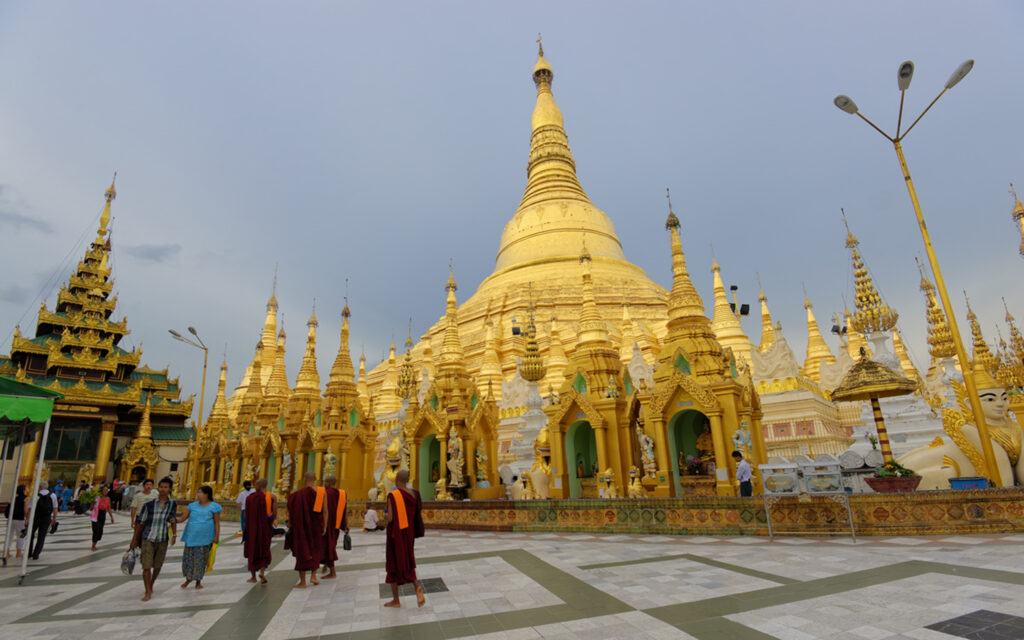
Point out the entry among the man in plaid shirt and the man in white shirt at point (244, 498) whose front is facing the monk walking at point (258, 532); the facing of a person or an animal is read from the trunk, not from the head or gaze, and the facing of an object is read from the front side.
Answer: the man in white shirt

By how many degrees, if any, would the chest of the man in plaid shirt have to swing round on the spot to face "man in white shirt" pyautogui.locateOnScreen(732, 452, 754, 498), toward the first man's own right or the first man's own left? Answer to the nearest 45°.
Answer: approximately 90° to the first man's own left

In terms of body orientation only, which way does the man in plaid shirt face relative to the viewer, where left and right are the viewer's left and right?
facing the viewer

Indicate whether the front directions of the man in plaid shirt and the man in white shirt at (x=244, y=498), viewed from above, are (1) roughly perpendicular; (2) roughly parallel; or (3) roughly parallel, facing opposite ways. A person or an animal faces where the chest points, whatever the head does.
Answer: roughly parallel

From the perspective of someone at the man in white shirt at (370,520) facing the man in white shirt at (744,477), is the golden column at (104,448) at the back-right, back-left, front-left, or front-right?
back-left

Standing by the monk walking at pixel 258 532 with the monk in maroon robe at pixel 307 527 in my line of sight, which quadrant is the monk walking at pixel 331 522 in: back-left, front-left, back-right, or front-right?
front-left

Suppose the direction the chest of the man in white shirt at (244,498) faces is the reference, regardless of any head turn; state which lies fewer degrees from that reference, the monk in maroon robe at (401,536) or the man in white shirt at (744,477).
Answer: the monk in maroon robe

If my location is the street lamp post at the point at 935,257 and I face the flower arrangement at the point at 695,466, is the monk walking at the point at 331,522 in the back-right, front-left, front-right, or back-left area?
front-left

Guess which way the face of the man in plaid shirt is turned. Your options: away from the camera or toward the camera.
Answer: toward the camera
